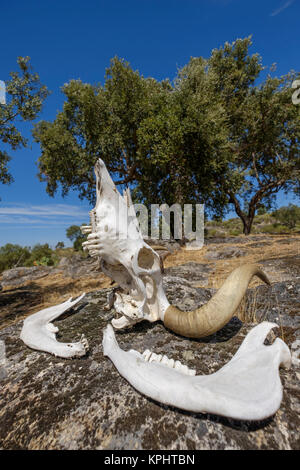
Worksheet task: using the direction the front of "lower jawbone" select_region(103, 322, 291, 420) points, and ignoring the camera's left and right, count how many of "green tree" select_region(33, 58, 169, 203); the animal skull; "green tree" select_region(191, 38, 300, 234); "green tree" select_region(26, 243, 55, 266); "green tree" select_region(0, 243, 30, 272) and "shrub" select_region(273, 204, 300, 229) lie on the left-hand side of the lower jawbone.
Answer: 0

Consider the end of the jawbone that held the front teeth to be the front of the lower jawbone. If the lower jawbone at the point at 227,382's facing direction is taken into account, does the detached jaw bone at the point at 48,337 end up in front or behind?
in front

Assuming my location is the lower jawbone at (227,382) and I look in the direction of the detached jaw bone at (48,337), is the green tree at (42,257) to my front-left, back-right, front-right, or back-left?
front-right

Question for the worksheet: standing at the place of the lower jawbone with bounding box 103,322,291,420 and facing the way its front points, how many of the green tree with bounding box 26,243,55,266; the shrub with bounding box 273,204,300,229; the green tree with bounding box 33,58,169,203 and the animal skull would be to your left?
0

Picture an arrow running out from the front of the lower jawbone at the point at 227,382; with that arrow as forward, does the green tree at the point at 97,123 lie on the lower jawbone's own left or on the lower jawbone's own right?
on the lower jawbone's own right

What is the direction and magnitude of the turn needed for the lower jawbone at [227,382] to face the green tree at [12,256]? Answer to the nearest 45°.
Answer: approximately 45° to its right

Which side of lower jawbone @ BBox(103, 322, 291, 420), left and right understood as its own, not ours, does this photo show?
left

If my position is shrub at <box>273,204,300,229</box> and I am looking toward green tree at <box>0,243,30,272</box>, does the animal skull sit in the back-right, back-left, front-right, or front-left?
front-left

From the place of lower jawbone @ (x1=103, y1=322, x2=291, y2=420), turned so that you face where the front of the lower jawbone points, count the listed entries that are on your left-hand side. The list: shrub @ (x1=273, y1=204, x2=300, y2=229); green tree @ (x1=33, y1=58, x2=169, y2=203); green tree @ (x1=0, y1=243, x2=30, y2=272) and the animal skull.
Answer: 0

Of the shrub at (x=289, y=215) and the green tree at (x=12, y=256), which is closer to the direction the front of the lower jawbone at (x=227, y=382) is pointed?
the green tree

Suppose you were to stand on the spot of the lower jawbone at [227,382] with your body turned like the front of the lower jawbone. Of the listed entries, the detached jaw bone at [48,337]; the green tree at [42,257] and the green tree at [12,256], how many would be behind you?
0

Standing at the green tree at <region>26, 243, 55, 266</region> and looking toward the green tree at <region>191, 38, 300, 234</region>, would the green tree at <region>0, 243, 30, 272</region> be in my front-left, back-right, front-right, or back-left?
back-right

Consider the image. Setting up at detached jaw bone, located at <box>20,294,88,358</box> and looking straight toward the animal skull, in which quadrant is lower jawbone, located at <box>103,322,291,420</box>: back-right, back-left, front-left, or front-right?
front-right

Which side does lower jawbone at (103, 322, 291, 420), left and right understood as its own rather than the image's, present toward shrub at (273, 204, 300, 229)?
right

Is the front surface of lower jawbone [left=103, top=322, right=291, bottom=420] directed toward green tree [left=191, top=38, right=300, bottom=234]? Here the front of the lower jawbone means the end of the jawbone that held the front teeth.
no

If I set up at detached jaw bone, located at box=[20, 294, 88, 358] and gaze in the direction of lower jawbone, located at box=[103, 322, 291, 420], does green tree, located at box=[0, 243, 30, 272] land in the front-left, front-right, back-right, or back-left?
back-left

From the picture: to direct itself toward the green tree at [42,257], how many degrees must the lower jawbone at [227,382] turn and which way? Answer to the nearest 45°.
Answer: approximately 45° to its right

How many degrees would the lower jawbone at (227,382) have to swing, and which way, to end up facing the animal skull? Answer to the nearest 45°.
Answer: approximately 45° to its right
